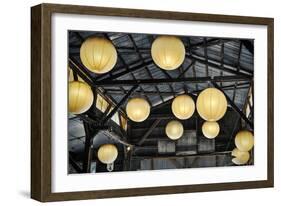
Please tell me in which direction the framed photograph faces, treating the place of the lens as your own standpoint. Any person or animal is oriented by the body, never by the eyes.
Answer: facing the viewer and to the right of the viewer
